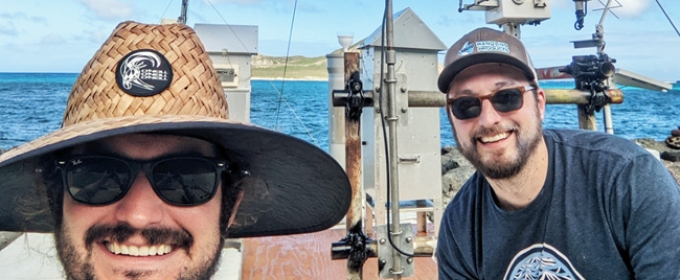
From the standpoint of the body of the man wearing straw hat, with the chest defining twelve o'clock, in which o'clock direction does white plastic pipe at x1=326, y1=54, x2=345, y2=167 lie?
The white plastic pipe is roughly at 7 o'clock from the man wearing straw hat.

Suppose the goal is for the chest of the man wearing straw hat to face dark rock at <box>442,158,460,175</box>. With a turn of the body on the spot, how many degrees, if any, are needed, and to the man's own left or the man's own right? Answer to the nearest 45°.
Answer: approximately 135° to the man's own left

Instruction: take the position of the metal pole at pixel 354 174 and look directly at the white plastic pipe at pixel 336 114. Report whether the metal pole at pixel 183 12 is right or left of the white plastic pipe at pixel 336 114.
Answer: left

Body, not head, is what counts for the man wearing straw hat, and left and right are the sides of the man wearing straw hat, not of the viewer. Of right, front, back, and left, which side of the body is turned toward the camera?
front

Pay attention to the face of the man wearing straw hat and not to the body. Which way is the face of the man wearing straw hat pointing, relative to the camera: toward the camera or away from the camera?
toward the camera

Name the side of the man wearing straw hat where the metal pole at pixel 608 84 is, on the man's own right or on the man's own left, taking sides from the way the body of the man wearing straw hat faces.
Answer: on the man's own left

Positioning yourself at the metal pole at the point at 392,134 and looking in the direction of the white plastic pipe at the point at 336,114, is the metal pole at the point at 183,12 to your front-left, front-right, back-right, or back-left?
front-left

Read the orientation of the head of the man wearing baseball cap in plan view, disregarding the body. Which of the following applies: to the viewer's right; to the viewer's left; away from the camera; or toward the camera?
toward the camera

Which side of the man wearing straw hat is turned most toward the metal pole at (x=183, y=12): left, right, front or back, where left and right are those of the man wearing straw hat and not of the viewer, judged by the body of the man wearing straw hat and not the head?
back
